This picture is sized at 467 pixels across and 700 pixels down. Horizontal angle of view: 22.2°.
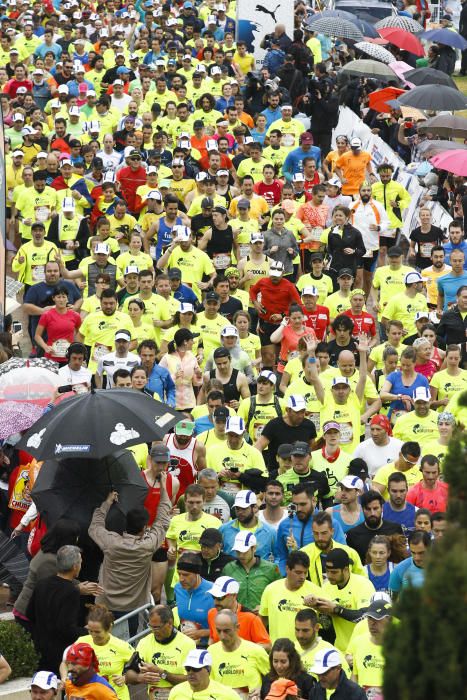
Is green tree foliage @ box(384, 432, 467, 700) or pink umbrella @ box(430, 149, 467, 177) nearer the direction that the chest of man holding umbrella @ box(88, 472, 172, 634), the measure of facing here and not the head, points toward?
the pink umbrella

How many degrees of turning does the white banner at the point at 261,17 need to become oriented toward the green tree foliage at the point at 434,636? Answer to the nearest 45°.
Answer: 0° — it already faces it

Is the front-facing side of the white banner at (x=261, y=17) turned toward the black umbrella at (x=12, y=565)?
yes

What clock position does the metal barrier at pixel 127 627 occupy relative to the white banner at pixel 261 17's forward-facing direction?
The metal barrier is roughly at 12 o'clock from the white banner.

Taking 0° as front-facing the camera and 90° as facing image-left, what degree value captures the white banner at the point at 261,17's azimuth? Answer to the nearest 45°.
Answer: approximately 0°

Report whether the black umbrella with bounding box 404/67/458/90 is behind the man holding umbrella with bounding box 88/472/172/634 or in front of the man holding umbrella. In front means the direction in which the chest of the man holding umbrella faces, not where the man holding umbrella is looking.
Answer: in front

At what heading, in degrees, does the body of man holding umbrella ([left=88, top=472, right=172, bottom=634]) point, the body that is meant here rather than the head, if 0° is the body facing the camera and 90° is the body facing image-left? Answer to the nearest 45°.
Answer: approximately 180°
